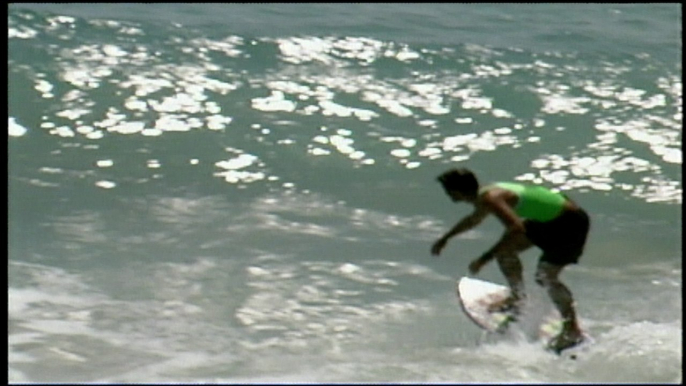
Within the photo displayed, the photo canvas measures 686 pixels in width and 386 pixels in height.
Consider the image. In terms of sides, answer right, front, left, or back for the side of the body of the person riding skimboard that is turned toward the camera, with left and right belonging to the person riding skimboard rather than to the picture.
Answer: left

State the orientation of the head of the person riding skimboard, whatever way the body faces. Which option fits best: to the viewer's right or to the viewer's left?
to the viewer's left
